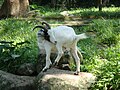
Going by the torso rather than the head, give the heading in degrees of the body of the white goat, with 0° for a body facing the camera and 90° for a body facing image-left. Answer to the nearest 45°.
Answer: approximately 90°

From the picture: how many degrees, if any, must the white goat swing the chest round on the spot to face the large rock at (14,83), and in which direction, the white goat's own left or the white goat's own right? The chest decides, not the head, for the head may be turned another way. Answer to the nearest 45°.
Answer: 0° — it already faces it

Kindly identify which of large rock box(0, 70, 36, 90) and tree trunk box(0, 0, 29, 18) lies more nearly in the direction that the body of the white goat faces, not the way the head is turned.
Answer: the large rock

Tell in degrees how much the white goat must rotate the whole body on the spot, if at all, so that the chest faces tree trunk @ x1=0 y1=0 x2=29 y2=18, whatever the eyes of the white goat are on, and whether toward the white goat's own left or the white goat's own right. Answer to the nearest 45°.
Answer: approximately 90° to the white goat's own right
